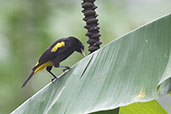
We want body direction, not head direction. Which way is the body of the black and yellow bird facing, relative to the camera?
to the viewer's right

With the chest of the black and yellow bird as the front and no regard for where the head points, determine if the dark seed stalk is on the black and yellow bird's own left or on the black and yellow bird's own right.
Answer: on the black and yellow bird's own left
